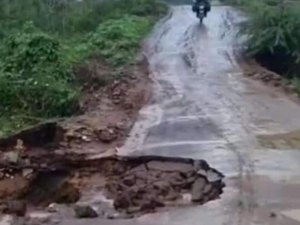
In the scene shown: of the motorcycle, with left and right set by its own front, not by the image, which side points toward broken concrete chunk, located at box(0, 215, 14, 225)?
front

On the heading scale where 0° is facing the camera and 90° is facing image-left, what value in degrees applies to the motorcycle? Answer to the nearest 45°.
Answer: approximately 0°

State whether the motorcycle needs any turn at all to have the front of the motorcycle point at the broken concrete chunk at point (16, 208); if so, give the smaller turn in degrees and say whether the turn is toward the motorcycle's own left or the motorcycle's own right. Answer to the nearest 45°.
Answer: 0° — it already faces it

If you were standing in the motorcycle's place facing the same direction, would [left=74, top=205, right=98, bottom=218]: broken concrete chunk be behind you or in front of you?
in front

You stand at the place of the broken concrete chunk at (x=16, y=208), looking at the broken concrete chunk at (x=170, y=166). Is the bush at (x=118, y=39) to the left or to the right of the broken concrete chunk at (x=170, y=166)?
left

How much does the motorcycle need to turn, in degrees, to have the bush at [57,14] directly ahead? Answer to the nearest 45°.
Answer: approximately 45° to its right

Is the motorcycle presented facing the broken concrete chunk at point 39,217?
yes

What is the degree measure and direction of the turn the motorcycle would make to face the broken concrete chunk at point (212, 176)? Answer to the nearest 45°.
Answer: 0° — it already faces it

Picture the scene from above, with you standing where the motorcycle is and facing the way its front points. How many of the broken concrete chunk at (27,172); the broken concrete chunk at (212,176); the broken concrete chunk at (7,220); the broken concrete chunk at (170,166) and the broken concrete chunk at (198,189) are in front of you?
5

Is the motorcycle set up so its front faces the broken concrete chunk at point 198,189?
yes

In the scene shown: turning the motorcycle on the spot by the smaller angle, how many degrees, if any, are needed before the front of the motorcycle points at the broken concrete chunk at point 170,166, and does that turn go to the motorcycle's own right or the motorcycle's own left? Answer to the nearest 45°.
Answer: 0° — it already faces it

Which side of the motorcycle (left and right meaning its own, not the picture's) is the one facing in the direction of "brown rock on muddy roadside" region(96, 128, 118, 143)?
front

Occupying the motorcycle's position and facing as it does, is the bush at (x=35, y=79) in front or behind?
in front
